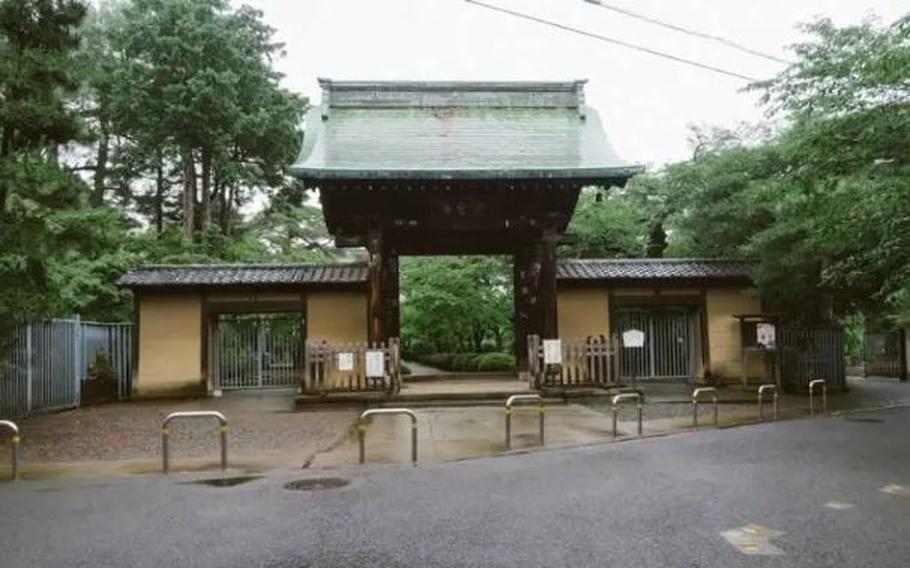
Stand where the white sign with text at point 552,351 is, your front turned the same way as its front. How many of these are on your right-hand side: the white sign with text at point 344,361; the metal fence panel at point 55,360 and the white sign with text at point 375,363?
3

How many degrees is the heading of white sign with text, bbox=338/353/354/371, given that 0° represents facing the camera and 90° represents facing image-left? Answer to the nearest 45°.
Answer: approximately 0°

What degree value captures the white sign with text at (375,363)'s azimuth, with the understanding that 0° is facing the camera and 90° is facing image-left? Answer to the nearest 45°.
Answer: approximately 0°

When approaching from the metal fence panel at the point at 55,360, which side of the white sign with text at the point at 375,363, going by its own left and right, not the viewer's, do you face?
right

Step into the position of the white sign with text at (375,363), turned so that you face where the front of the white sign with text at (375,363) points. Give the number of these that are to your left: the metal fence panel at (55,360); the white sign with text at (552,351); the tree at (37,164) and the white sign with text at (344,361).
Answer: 1

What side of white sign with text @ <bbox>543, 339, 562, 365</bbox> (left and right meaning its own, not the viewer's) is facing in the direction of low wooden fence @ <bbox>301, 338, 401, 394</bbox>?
right

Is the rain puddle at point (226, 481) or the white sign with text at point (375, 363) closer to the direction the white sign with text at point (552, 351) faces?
the rain puddle

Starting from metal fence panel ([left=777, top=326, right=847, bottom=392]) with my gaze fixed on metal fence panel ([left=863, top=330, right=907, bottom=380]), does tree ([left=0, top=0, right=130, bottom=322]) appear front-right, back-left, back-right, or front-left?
back-left

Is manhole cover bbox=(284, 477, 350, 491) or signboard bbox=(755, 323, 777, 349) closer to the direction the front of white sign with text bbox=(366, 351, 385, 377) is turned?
the manhole cover
